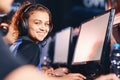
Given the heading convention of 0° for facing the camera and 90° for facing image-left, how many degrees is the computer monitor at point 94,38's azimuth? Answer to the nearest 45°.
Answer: approximately 45°
